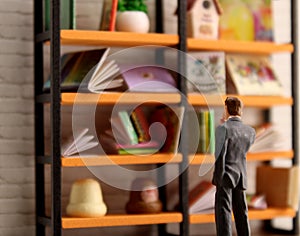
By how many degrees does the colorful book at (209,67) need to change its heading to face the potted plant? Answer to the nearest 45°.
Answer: approximately 90° to its right

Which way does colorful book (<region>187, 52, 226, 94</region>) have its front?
toward the camera

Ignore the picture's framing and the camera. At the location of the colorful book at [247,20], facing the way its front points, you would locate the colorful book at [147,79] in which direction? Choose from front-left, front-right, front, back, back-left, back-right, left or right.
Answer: front-right

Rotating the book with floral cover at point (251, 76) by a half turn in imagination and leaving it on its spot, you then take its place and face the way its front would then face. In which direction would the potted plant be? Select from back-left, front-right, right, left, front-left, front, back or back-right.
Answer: back-left

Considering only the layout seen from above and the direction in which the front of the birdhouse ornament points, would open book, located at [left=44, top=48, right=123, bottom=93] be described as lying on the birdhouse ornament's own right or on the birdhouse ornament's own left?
on the birdhouse ornament's own right

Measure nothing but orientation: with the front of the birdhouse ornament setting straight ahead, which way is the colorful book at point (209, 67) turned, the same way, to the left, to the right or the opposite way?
the same way

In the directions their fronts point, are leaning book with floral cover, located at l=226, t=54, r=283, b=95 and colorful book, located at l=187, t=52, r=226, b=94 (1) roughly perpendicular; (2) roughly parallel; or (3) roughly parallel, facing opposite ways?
roughly parallel

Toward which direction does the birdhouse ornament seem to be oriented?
toward the camera
